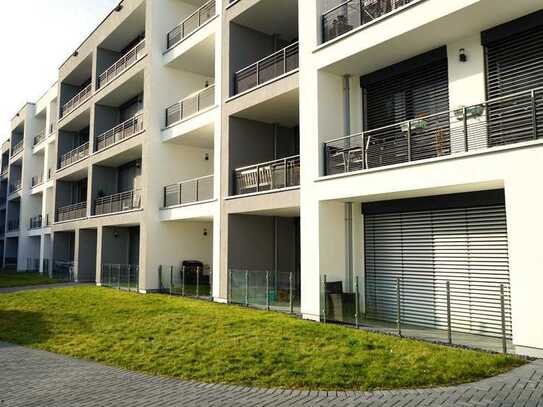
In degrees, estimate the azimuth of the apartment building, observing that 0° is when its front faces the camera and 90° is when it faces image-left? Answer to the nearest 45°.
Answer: approximately 45°
